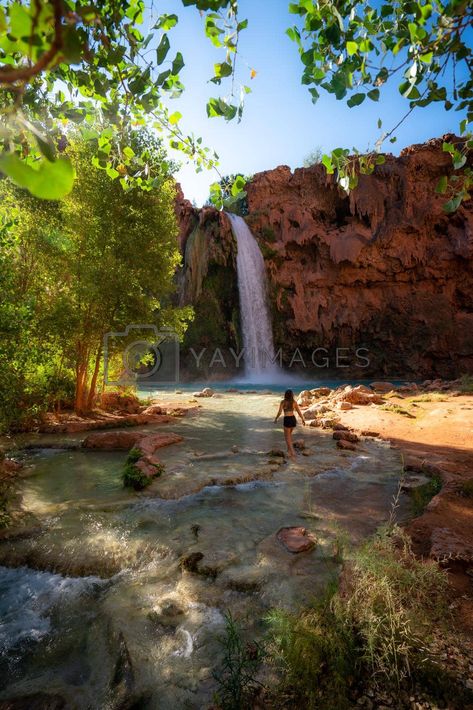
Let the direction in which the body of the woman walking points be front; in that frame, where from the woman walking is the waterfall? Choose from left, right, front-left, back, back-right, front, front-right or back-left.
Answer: front

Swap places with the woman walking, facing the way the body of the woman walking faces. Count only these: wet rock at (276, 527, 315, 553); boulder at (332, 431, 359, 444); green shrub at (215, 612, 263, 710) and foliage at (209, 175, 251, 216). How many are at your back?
3

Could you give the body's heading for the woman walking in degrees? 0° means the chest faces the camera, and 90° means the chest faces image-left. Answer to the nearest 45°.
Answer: approximately 180°

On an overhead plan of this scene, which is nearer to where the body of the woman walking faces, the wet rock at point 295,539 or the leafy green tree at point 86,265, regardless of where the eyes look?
the leafy green tree

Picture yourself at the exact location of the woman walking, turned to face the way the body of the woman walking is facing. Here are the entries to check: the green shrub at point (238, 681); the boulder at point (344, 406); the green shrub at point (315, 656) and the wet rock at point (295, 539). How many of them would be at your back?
3

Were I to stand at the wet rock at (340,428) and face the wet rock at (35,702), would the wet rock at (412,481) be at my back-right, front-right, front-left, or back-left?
front-left

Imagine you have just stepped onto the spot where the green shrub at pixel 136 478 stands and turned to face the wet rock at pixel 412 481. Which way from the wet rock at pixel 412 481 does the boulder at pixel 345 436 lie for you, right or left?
left

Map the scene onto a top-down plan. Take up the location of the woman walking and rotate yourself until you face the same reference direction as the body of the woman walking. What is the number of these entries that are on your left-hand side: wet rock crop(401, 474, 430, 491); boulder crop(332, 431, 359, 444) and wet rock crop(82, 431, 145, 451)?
1

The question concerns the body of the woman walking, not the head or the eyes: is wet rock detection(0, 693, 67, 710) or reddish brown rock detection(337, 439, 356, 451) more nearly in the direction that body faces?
the reddish brown rock

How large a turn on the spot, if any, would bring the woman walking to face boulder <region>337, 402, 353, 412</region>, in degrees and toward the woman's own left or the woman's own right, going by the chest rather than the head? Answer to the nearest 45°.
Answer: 0° — they already face it

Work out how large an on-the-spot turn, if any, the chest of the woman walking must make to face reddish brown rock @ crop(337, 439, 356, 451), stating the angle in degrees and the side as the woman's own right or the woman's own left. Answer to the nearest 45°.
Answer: approximately 90° to the woman's own right

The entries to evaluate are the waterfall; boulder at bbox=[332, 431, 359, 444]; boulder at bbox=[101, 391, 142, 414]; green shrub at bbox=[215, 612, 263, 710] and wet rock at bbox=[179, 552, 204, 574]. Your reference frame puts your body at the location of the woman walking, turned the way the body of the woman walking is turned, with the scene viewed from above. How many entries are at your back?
2

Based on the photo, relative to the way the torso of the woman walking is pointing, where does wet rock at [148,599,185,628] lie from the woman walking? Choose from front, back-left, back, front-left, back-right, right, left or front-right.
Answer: back

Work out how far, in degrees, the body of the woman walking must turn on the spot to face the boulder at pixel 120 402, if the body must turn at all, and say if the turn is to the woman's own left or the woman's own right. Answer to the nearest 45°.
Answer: approximately 45° to the woman's own left

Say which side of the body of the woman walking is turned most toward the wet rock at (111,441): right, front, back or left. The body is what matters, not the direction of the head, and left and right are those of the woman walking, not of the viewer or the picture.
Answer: left

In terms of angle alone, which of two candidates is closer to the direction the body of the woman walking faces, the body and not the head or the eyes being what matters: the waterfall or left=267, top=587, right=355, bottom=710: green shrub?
the waterfall

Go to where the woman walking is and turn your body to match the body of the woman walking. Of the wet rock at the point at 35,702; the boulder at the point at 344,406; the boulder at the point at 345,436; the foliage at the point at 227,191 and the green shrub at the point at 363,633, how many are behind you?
3

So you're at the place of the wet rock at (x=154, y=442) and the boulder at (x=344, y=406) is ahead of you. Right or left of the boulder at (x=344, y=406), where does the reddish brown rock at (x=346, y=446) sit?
right

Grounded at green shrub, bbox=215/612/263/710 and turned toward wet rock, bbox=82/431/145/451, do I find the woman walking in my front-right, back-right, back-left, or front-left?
front-right

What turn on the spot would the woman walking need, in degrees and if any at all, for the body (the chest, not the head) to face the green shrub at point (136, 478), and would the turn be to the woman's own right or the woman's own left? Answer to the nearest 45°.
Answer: approximately 135° to the woman's own left
